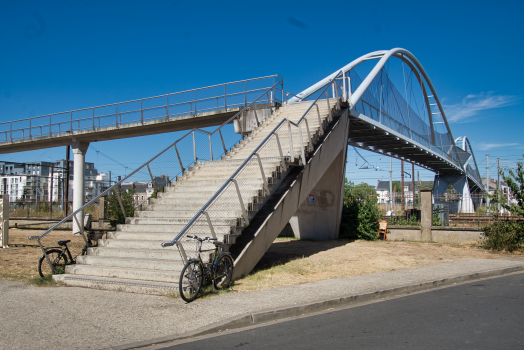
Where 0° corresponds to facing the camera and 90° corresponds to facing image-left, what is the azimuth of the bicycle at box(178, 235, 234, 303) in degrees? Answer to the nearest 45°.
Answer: approximately 45°

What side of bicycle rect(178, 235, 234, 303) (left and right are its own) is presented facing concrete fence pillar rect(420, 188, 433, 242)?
back

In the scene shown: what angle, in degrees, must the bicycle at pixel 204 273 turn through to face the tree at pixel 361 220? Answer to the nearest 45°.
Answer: approximately 180°

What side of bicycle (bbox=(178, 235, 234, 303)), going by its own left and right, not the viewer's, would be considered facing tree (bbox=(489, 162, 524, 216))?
back

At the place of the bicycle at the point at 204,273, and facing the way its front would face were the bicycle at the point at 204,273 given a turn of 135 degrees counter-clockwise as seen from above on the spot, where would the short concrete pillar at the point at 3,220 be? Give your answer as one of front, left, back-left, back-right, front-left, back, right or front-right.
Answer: back-left

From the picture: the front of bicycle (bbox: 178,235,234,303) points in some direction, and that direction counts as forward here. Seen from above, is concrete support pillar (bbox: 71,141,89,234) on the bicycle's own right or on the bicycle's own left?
on the bicycle's own right

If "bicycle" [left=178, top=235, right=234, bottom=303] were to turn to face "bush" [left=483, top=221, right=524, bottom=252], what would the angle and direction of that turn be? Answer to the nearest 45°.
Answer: approximately 180°
